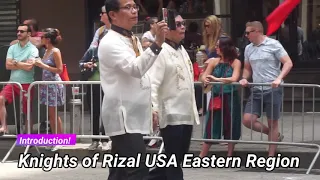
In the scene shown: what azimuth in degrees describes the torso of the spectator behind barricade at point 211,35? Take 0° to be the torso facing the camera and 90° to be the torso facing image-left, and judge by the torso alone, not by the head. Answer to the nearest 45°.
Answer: approximately 45°

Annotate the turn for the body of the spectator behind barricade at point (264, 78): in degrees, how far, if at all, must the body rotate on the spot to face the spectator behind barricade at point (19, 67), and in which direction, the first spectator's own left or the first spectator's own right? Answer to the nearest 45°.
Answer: approximately 45° to the first spectator's own right

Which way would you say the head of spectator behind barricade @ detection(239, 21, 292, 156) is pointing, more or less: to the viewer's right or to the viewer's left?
to the viewer's left

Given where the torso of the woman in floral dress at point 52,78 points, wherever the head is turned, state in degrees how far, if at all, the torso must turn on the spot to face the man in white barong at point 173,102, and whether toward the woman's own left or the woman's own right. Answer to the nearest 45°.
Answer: approximately 90° to the woman's own left

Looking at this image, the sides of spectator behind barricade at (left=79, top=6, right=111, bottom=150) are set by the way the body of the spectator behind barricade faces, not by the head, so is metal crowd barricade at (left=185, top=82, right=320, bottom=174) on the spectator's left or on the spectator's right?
on the spectator's left

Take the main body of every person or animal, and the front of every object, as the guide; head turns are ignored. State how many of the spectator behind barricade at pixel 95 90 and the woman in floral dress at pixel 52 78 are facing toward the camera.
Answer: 1

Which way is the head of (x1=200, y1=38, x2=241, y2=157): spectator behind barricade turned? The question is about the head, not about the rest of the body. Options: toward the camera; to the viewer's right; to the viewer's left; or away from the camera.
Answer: to the viewer's left
